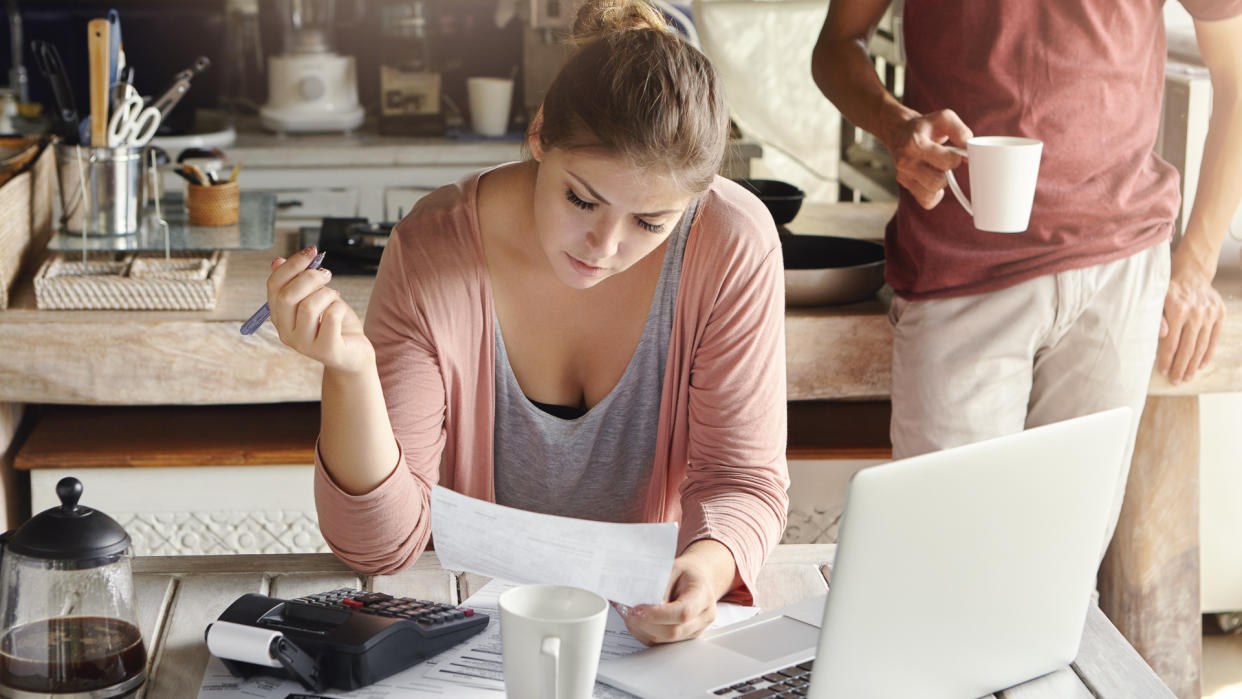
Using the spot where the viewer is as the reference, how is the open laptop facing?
facing away from the viewer and to the left of the viewer

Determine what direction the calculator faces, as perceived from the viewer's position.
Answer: facing away from the viewer and to the right of the viewer

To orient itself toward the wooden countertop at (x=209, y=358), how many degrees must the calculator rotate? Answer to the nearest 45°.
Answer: approximately 45° to its left

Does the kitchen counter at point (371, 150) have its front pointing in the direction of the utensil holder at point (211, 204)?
yes

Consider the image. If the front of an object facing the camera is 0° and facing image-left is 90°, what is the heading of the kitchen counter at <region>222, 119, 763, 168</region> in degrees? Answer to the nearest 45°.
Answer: approximately 0°

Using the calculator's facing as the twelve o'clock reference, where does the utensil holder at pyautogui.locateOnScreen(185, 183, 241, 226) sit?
The utensil holder is roughly at 10 o'clock from the calculator.

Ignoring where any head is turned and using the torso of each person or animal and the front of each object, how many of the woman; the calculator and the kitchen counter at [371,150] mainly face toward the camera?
2

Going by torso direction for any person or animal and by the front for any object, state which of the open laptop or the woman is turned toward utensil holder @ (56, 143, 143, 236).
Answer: the open laptop

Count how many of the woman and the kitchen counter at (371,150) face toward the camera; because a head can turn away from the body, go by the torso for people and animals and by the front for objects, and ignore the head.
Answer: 2
